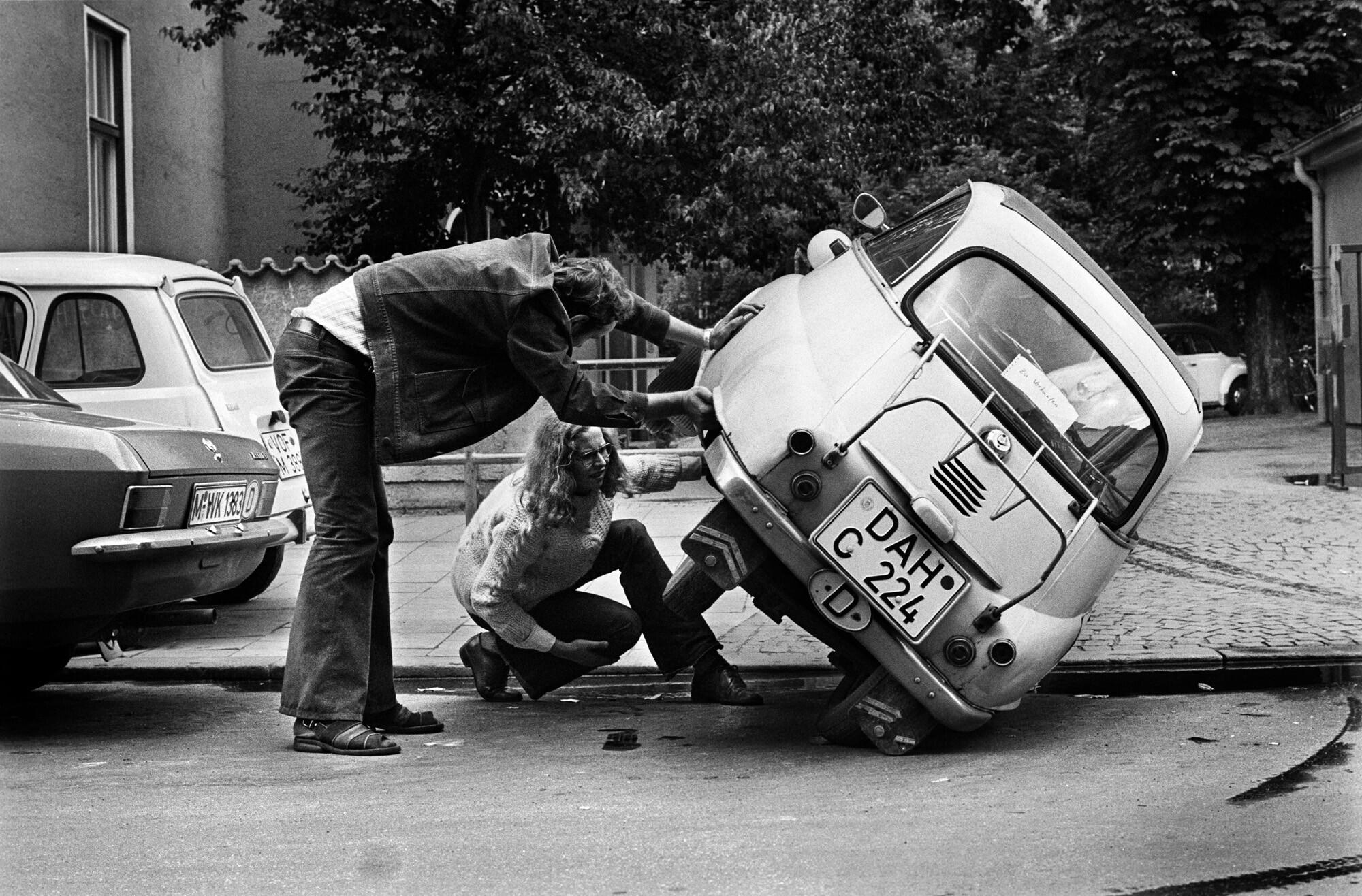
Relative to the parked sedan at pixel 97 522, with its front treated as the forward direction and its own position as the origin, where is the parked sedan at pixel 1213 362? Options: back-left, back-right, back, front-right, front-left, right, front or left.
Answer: right

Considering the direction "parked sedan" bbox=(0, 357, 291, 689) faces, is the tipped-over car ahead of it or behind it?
behind

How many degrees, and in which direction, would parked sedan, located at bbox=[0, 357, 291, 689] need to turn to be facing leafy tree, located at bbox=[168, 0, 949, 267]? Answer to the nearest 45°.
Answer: approximately 90° to its right

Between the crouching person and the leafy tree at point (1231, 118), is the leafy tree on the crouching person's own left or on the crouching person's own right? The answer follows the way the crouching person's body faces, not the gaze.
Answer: on the crouching person's own left

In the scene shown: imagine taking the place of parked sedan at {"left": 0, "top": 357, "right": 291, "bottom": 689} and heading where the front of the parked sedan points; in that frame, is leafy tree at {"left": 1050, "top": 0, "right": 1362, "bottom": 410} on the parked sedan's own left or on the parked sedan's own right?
on the parked sedan's own right

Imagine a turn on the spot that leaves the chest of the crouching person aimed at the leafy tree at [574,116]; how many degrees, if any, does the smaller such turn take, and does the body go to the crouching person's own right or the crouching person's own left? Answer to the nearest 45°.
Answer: approximately 135° to the crouching person's own left

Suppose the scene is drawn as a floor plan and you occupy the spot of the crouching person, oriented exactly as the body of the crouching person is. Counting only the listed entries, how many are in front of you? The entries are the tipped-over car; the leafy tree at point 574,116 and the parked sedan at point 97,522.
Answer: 1

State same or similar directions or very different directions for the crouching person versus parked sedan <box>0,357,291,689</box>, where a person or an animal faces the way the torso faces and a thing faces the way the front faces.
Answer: very different directions

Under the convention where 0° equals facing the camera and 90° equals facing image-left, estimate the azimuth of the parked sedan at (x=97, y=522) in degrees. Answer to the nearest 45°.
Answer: approximately 135°

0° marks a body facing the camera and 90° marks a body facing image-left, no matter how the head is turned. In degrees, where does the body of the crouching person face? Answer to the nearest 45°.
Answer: approximately 315°
